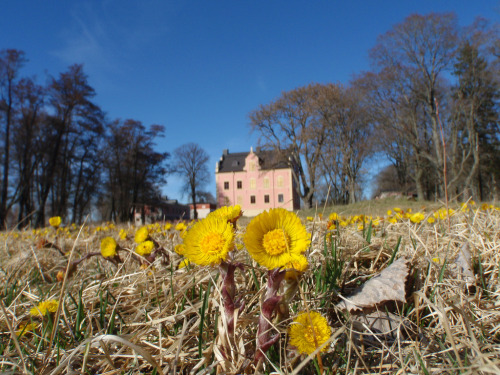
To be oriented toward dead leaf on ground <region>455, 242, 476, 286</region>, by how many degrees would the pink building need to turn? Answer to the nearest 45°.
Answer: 0° — it already faces it

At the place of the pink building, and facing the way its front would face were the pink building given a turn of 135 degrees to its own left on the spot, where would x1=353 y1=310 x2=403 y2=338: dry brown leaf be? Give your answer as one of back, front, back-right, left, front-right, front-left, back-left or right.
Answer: back-right

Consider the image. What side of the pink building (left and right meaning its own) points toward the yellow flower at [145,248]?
front

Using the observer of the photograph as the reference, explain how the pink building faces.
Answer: facing the viewer

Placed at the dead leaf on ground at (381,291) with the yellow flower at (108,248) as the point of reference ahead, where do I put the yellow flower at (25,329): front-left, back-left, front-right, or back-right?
front-left

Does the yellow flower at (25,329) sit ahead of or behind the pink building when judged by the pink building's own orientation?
ahead

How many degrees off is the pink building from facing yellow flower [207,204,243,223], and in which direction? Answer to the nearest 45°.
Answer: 0° — it already faces it

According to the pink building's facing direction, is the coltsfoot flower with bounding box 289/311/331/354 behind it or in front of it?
in front

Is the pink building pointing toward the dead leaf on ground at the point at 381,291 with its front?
yes

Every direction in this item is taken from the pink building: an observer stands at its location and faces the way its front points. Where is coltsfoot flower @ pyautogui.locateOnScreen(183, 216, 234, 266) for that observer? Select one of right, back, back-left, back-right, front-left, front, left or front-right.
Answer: front

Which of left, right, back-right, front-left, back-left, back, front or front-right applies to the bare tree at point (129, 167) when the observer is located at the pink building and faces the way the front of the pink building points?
front-right

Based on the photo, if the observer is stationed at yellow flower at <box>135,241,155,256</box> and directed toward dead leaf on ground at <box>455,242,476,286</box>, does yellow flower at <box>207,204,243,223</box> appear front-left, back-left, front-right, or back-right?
front-right

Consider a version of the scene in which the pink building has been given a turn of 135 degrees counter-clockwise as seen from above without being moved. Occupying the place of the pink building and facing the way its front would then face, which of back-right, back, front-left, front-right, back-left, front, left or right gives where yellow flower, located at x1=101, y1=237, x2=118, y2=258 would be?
back-right
